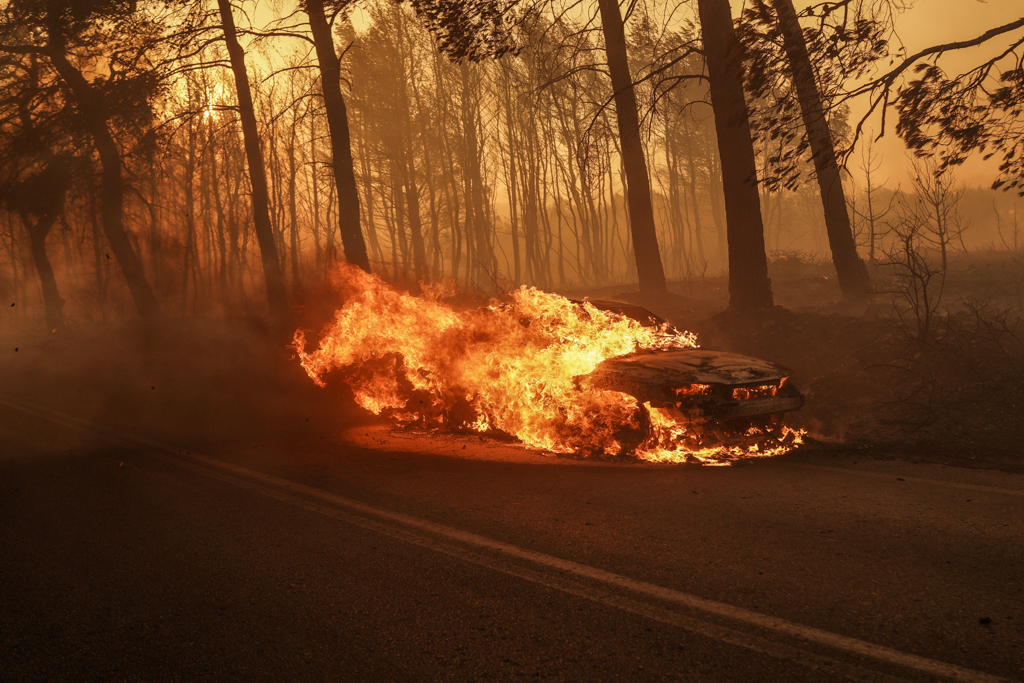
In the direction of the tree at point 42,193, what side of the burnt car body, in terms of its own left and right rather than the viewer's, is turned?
back

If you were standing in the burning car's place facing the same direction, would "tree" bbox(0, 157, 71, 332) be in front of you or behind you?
behind

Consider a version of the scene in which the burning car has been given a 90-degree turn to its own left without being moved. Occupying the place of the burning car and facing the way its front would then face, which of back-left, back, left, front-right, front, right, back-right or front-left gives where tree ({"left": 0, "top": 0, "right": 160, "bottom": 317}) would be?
left

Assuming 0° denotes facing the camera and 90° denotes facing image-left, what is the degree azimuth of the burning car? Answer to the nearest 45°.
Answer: approximately 315°

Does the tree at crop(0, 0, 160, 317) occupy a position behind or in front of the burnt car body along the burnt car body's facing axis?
behind
